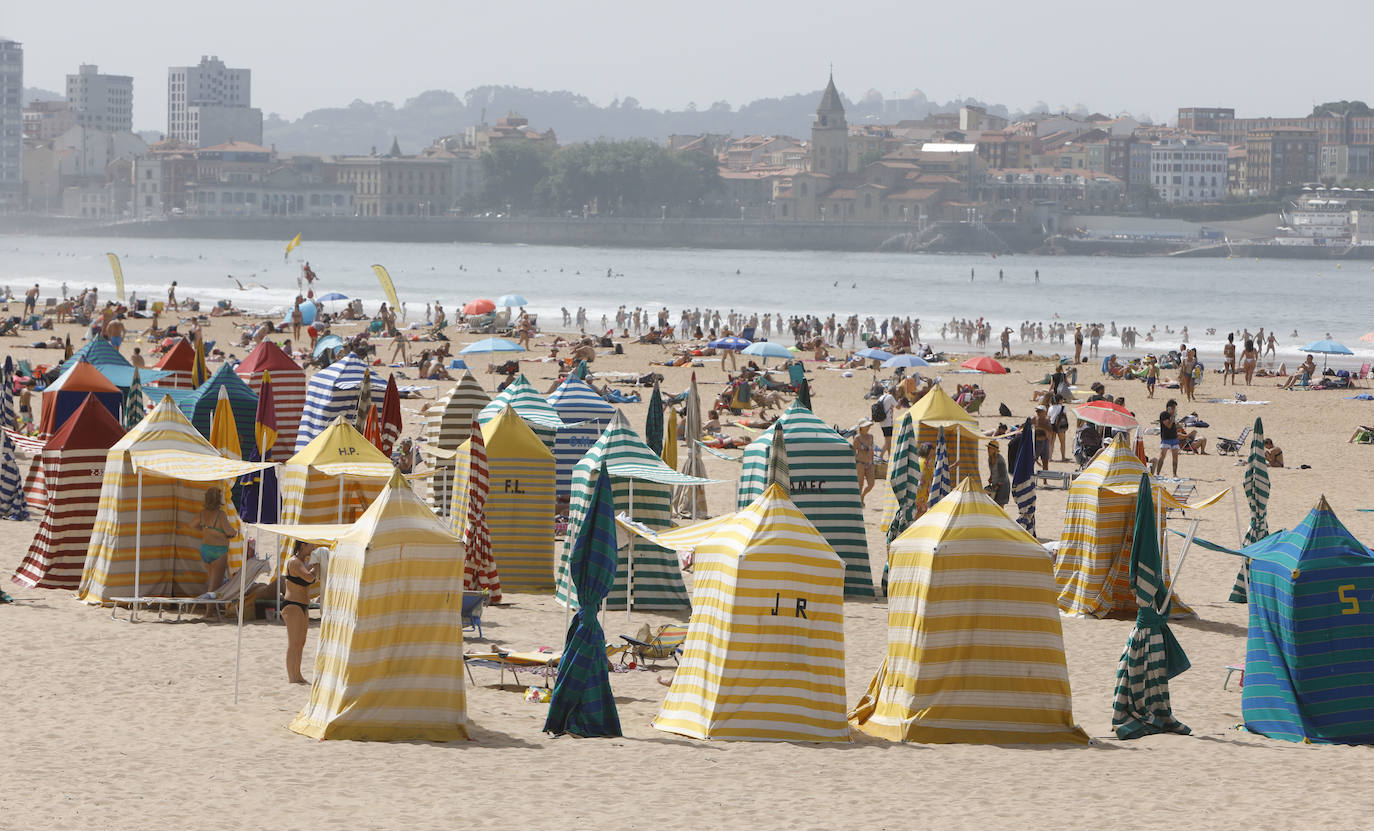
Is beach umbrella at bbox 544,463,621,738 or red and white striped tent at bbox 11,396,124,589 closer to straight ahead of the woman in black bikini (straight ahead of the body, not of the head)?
the beach umbrella

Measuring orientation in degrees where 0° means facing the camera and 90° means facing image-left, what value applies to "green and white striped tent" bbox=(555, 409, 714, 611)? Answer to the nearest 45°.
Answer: approximately 315°

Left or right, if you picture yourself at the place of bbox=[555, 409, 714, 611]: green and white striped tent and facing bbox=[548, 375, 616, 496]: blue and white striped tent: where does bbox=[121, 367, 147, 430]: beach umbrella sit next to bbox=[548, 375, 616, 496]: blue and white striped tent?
left

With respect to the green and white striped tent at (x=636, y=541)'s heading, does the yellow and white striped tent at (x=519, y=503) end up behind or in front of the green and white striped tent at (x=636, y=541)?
behind

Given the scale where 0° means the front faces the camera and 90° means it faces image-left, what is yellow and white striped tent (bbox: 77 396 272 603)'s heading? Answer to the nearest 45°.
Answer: approximately 315°

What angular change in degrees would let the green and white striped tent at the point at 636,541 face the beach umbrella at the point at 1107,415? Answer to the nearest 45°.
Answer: approximately 90° to its left
